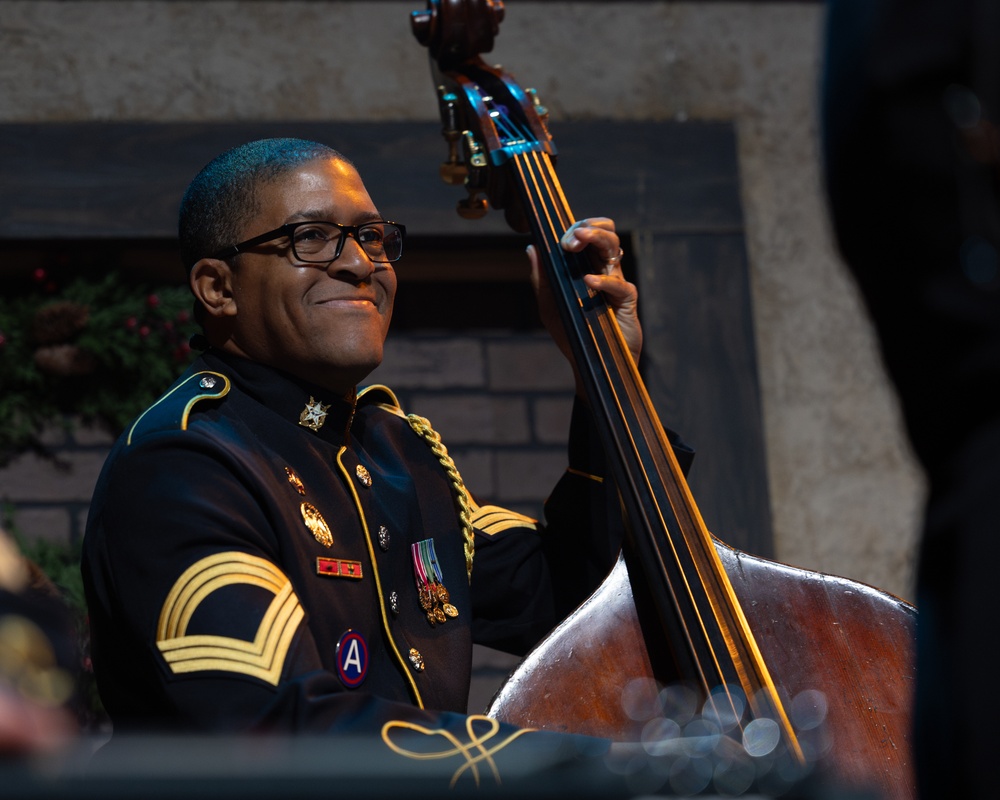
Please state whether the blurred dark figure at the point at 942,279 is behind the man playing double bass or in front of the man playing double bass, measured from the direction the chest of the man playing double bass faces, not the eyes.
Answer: in front

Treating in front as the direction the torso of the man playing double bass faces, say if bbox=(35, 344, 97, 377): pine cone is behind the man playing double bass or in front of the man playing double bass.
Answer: behind

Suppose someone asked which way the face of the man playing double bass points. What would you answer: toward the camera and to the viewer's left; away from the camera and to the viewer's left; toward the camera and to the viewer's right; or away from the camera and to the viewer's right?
toward the camera and to the viewer's right

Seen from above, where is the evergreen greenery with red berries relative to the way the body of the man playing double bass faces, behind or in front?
behind

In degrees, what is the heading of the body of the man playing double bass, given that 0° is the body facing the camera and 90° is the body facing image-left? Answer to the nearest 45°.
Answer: approximately 315°

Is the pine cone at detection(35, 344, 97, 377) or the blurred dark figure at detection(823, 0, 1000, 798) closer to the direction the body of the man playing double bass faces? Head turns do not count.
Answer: the blurred dark figure

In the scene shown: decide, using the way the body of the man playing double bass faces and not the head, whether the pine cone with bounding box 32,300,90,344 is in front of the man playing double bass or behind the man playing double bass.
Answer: behind

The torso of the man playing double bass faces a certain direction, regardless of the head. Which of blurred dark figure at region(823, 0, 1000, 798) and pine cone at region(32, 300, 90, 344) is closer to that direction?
the blurred dark figure

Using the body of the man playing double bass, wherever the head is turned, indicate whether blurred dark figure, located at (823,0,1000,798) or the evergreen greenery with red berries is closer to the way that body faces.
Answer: the blurred dark figure
